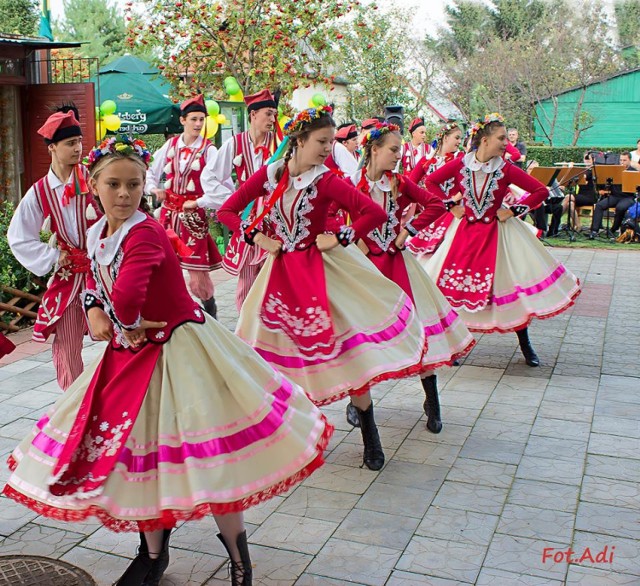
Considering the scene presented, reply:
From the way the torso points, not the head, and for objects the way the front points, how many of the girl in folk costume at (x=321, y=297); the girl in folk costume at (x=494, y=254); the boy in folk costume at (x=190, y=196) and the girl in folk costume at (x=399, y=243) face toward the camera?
4

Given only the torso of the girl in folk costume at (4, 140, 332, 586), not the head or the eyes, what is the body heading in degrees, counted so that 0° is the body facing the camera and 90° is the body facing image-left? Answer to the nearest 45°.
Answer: approximately 45°

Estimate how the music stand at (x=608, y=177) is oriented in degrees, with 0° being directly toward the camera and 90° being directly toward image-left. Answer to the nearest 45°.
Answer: approximately 180°

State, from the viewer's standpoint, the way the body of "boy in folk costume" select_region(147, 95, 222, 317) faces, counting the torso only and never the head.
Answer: toward the camera

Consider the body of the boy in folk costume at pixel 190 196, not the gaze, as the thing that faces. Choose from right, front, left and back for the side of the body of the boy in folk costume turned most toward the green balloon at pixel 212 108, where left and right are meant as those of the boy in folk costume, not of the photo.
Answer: back

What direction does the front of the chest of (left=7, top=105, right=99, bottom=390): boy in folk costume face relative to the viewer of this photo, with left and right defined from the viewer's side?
facing the viewer and to the right of the viewer

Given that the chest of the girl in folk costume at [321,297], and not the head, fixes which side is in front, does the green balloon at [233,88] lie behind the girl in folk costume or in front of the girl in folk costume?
behind

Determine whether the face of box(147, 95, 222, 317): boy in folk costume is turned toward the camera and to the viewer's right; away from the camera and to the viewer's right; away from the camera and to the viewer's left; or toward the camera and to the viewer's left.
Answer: toward the camera and to the viewer's right

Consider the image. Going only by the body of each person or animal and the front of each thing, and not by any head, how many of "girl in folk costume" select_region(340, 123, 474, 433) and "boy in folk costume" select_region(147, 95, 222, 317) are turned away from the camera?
0

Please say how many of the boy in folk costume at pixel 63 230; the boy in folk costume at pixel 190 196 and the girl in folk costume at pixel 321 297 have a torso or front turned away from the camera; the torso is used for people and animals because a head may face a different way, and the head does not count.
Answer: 0

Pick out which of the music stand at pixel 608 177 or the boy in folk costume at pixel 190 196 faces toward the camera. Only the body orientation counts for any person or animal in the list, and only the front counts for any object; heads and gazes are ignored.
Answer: the boy in folk costume

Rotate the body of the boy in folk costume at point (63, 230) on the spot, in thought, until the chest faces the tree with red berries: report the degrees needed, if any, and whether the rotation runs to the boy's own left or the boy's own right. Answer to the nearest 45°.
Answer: approximately 135° to the boy's own left

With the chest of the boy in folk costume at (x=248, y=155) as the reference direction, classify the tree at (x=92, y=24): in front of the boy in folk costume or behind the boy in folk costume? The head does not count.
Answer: behind

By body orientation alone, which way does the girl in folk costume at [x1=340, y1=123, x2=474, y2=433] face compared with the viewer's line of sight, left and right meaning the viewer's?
facing the viewer
